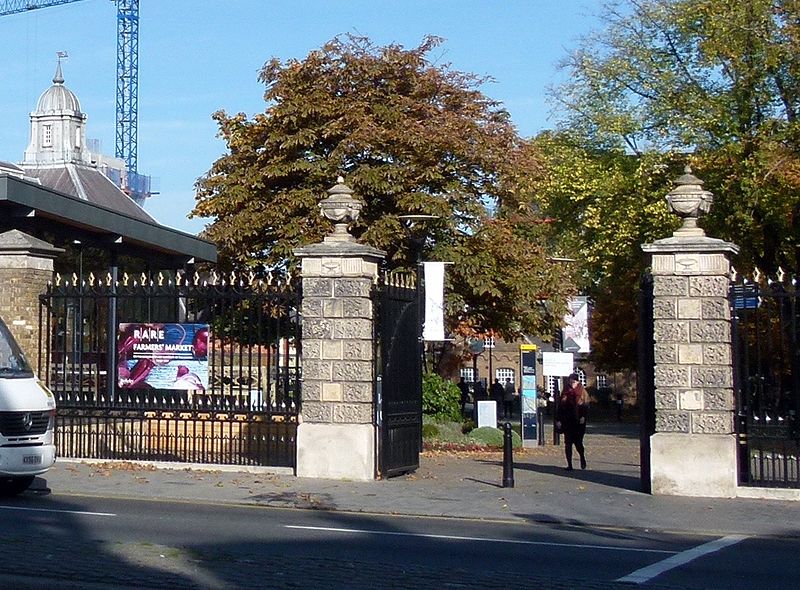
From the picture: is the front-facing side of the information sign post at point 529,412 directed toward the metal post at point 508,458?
yes

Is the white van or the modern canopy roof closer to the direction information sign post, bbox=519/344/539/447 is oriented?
the white van

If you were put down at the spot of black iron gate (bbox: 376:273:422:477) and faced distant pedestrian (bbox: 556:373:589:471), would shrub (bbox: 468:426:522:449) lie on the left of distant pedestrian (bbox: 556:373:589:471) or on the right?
left

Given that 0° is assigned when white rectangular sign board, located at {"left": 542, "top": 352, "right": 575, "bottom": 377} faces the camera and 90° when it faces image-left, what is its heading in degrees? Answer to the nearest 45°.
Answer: approximately 0°

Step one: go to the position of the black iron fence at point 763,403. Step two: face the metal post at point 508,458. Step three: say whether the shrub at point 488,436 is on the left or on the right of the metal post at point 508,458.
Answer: right
